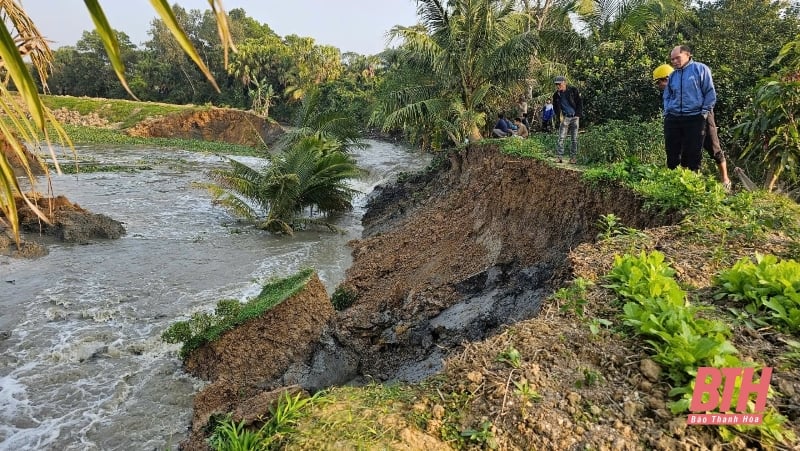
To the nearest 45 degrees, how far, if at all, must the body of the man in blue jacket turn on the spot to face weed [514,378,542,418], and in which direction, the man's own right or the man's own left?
approximately 45° to the man's own left

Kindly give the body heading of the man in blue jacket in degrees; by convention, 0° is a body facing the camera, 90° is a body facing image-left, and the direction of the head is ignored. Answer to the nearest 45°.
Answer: approximately 45°

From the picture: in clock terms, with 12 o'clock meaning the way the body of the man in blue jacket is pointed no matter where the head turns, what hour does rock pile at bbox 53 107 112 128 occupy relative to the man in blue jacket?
The rock pile is roughly at 2 o'clock from the man in blue jacket.

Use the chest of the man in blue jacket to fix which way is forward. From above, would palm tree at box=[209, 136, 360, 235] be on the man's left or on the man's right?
on the man's right

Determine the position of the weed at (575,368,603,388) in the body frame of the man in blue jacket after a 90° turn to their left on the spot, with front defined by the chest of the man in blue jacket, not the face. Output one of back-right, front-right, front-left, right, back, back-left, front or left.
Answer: front-right

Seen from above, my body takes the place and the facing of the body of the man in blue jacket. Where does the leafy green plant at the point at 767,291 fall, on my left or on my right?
on my left

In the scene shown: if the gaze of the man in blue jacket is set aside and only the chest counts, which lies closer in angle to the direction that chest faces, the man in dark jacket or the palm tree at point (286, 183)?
the palm tree

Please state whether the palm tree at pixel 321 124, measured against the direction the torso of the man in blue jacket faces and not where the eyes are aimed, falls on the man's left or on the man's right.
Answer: on the man's right

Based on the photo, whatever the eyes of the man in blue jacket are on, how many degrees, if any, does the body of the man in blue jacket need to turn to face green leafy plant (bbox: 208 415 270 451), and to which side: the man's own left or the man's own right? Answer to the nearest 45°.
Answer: approximately 45° to the man's own left

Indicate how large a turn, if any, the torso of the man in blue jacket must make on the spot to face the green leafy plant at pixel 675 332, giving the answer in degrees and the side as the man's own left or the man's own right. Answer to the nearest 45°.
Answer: approximately 45° to the man's own left

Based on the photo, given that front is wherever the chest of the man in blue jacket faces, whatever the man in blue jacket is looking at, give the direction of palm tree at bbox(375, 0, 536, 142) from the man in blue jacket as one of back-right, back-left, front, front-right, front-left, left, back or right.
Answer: right

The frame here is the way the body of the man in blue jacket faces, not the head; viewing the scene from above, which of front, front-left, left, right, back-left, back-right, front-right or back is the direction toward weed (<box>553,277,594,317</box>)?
front-left

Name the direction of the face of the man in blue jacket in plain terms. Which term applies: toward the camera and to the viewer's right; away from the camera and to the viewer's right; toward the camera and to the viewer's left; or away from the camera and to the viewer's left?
toward the camera and to the viewer's left

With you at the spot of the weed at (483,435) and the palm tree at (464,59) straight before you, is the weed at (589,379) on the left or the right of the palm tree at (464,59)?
right

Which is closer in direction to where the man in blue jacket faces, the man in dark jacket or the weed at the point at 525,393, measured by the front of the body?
the weed
